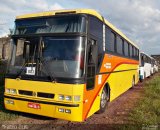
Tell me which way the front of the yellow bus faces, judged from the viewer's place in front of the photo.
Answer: facing the viewer and to the left of the viewer
